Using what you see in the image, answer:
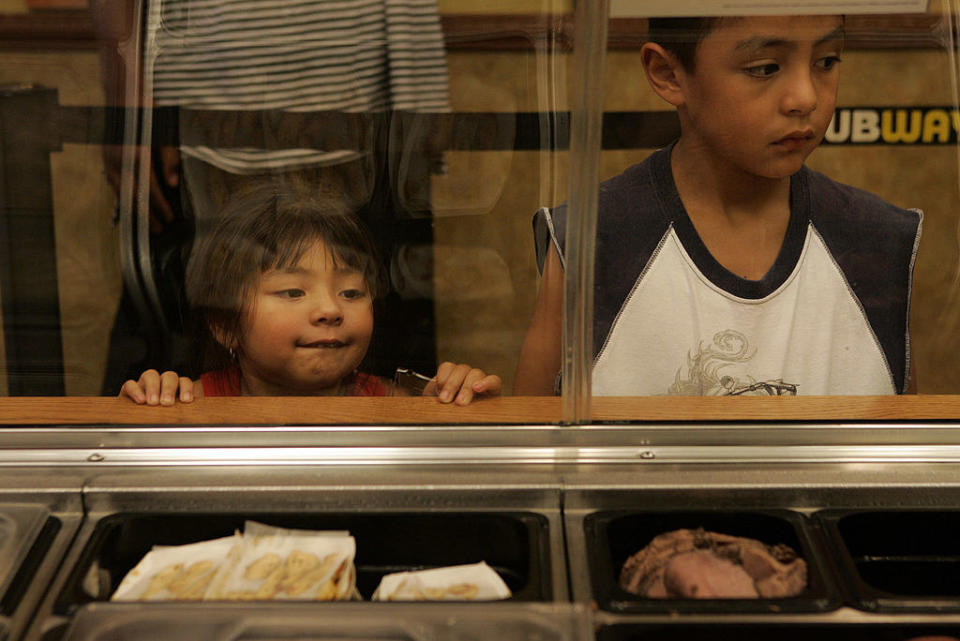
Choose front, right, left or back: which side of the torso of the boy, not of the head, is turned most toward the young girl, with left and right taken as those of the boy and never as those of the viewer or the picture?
right

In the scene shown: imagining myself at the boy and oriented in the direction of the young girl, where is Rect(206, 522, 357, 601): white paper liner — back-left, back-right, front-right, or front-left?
front-left

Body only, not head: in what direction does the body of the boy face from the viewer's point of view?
toward the camera

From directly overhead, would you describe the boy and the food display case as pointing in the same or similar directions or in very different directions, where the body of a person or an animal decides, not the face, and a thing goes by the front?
very different directions

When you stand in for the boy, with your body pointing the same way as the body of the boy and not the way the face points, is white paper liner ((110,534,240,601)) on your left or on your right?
on your right

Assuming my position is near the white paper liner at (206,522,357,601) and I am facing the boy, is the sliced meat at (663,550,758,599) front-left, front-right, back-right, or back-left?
front-right

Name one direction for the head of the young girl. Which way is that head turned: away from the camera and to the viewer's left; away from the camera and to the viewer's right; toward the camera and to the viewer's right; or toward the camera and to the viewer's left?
toward the camera and to the viewer's right

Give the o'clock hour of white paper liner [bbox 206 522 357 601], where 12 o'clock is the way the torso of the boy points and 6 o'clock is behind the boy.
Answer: The white paper liner is roughly at 2 o'clock from the boy.

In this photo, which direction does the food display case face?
away from the camera
